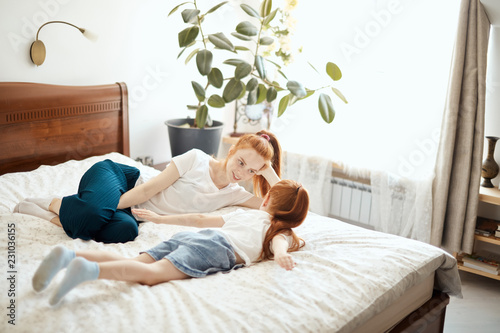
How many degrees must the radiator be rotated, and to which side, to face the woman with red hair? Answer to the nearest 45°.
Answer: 0° — it already faces them

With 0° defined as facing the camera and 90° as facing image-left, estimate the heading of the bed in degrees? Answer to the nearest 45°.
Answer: approximately 315°

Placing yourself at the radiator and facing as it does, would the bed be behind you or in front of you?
in front

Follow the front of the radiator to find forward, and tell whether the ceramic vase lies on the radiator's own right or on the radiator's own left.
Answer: on the radiator's own left

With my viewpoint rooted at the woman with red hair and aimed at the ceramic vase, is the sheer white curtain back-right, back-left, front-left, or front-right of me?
front-left

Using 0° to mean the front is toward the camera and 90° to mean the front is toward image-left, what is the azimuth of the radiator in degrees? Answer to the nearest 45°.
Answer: approximately 45°

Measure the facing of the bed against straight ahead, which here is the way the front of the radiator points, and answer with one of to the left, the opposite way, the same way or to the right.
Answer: to the left

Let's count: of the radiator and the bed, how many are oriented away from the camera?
0

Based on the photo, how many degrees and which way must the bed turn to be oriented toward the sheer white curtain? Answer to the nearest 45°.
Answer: approximately 90° to its left
